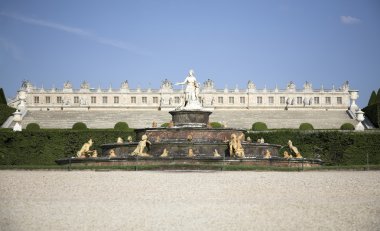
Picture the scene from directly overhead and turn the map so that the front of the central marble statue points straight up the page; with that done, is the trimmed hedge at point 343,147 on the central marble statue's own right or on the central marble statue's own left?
on the central marble statue's own left

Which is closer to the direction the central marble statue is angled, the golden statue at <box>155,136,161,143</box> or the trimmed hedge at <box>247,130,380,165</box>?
the golden statue

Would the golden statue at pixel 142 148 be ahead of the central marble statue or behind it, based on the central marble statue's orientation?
ahead

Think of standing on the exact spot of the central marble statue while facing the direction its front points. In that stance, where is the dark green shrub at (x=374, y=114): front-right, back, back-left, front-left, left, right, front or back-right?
back-left

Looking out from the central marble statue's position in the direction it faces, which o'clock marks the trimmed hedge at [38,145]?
The trimmed hedge is roughly at 3 o'clock from the central marble statue.

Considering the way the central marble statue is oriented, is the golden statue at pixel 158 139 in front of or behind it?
in front

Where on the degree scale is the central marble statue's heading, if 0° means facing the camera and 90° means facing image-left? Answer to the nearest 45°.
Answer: approximately 0°
